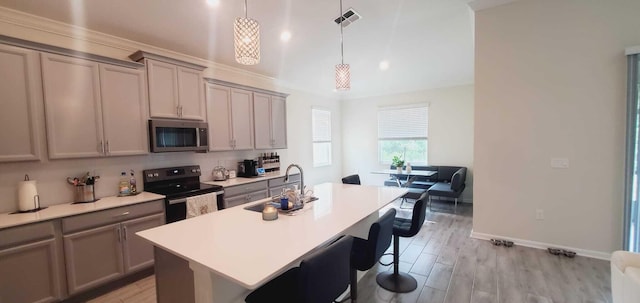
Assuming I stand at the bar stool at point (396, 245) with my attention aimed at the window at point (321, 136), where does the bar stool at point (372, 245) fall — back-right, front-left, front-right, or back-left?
back-left

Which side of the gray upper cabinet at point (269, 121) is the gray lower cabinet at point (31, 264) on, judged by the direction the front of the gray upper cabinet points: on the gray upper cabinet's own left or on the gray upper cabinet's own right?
on the gray upper cabinet's own right

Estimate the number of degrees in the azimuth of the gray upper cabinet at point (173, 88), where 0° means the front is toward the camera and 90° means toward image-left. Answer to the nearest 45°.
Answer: approximately 315°

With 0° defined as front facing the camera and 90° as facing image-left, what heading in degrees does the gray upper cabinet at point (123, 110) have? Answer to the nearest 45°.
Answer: approximately 315°

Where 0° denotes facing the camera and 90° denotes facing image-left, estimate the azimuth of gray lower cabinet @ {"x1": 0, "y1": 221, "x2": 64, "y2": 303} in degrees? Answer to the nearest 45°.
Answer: approximately 315°

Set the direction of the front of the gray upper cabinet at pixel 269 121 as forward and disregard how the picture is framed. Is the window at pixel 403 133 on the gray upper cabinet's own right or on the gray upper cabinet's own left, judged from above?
on the gray upper cabinet's own left
